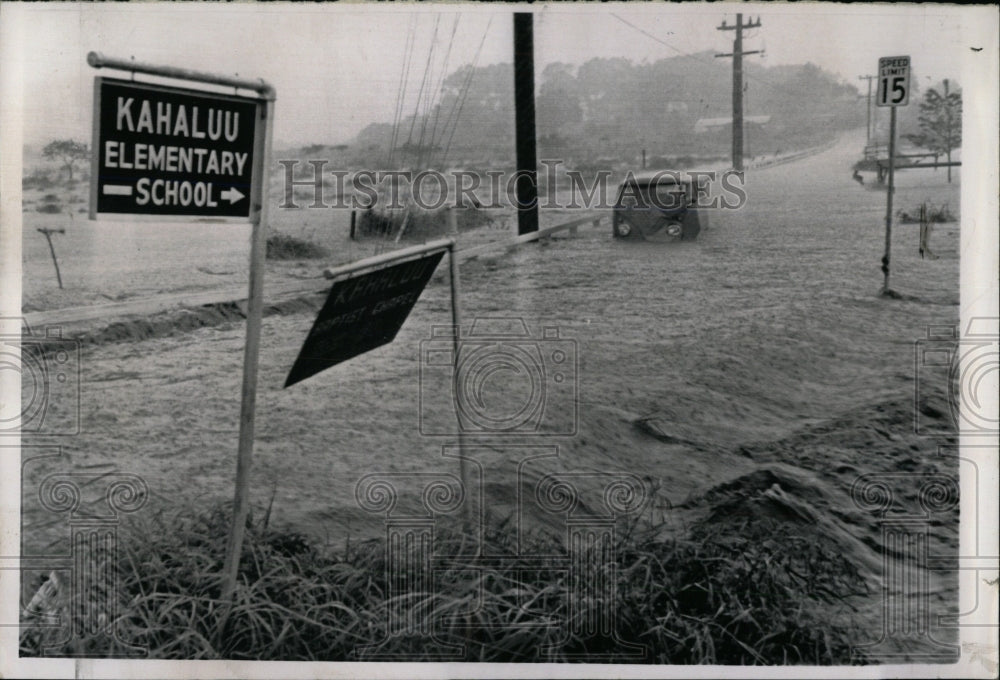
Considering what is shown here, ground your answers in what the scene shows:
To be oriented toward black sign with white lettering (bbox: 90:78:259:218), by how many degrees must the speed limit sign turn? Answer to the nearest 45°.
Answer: approximately 45° to its right

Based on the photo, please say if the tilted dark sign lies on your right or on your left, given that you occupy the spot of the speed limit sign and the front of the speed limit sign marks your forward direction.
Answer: on your right

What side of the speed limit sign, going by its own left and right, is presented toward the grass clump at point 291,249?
right

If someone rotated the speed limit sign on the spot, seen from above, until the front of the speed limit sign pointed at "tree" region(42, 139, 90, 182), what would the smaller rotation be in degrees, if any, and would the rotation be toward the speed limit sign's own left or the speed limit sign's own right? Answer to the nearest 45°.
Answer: approximately 90° to the speed limit sign's own right

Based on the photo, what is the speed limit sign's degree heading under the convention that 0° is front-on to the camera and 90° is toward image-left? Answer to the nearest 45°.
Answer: approximately 0°
